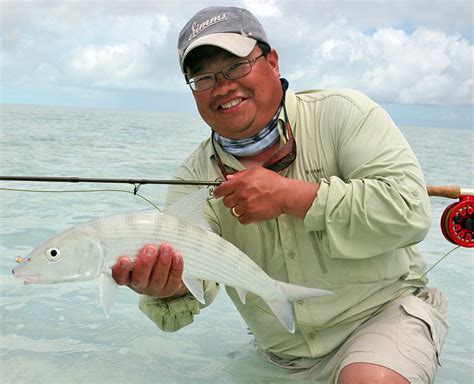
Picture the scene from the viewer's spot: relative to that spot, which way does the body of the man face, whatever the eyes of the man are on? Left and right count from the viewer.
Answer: facing the viewer and to the left of the viewer

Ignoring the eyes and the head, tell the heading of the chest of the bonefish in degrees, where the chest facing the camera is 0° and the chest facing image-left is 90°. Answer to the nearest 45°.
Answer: approximately 90°
